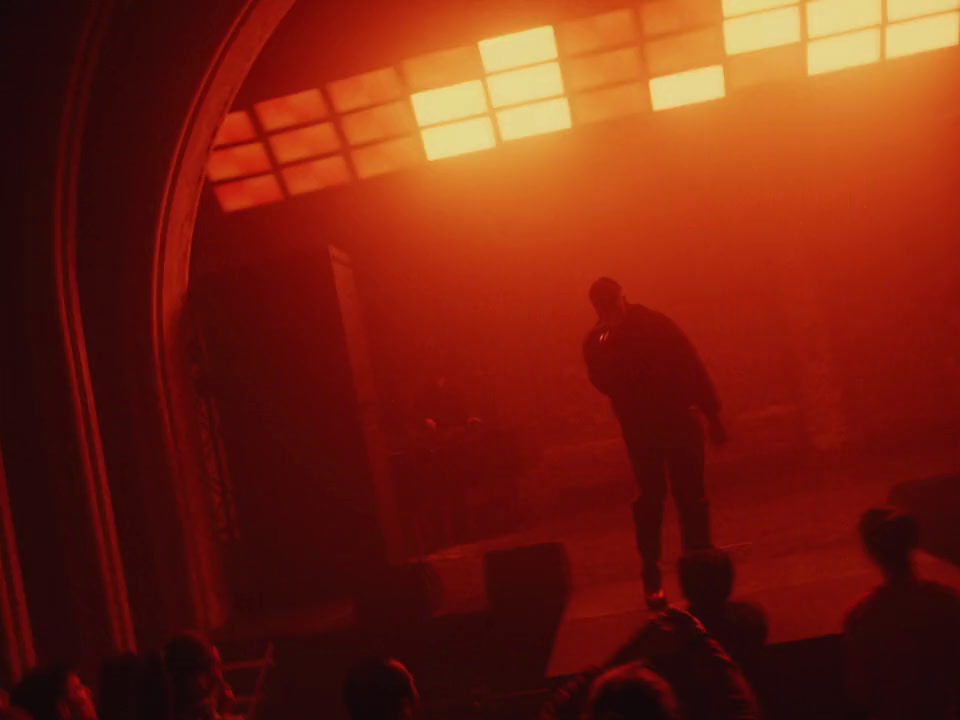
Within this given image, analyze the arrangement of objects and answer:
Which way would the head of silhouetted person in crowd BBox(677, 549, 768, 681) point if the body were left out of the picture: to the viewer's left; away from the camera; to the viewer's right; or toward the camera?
away from the camera

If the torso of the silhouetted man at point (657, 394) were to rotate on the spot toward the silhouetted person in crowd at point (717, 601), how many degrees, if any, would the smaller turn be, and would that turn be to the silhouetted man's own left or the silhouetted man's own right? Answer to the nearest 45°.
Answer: approximately 45° to the silhouetted man's own left

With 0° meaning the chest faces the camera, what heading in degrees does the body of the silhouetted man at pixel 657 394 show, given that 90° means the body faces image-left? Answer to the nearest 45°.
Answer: approximately 45°

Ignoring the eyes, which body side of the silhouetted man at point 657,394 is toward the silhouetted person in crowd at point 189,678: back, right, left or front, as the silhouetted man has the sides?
front

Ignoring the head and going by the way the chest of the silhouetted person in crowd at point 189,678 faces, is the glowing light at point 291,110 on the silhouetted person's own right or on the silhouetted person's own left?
on the silhouetted person's own left

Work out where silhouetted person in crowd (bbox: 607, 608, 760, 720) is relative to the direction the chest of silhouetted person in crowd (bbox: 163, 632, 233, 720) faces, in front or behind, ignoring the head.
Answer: in front

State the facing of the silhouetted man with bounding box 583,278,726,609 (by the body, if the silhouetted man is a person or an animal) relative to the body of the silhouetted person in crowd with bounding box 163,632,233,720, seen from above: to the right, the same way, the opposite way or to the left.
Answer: the opposite way

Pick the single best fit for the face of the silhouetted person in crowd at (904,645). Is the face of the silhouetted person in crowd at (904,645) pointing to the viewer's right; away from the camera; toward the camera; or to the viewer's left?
away from the camera

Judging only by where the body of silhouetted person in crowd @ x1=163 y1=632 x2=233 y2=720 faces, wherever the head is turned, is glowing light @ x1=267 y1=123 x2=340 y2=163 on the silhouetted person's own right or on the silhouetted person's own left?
on the silhouetted person's own left

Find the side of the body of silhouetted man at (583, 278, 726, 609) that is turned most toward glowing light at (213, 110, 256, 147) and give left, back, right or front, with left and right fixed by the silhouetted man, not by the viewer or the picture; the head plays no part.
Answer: right
